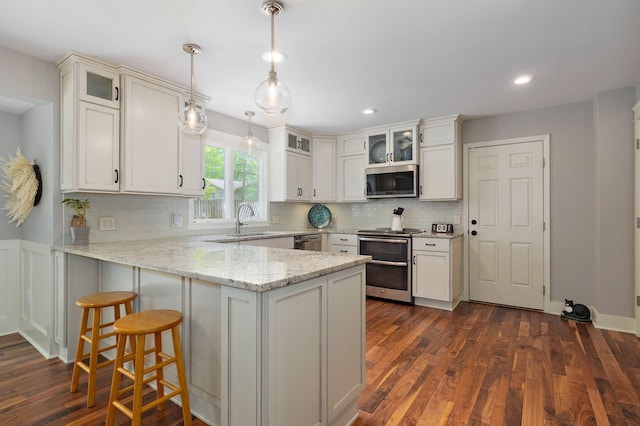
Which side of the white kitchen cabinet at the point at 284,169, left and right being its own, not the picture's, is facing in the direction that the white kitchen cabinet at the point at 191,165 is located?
right

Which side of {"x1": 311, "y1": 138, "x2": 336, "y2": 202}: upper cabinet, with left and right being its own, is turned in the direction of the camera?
front

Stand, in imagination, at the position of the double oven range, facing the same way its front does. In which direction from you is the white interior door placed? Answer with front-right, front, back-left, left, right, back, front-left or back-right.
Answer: back-left

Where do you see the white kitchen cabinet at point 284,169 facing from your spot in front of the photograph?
facing the viewer and to the right of the viewer

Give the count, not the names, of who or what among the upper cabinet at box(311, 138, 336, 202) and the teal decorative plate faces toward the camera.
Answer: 2

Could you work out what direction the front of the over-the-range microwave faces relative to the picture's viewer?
facing the viewer and to the left of the viewer

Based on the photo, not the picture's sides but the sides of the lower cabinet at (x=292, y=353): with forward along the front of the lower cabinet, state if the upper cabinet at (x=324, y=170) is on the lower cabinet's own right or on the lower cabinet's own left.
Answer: on the lower cabinet's own left

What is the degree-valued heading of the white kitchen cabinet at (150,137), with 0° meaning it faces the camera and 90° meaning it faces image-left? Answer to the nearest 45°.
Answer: approximately 315°
